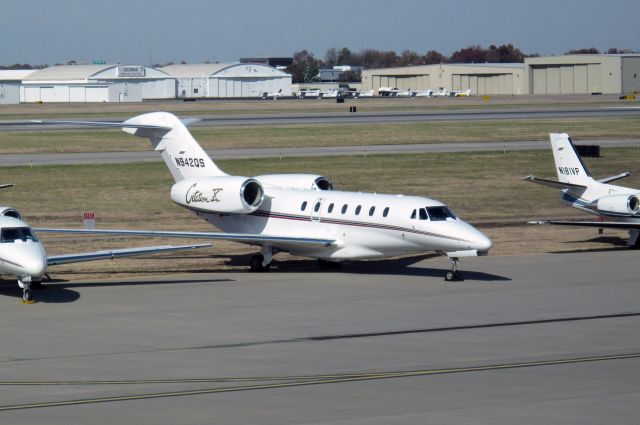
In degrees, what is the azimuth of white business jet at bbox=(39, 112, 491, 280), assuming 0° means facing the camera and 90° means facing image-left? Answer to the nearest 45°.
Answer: approximately 315°

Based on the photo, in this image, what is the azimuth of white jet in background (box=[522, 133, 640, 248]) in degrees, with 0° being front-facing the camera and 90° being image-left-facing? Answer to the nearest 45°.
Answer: approximately 315°
